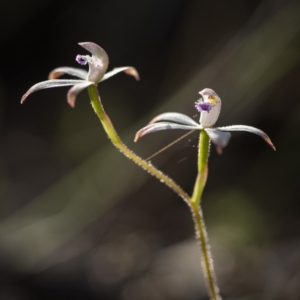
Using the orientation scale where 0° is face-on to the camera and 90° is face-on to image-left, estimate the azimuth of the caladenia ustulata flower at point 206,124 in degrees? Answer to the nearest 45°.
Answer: approximately 45°
